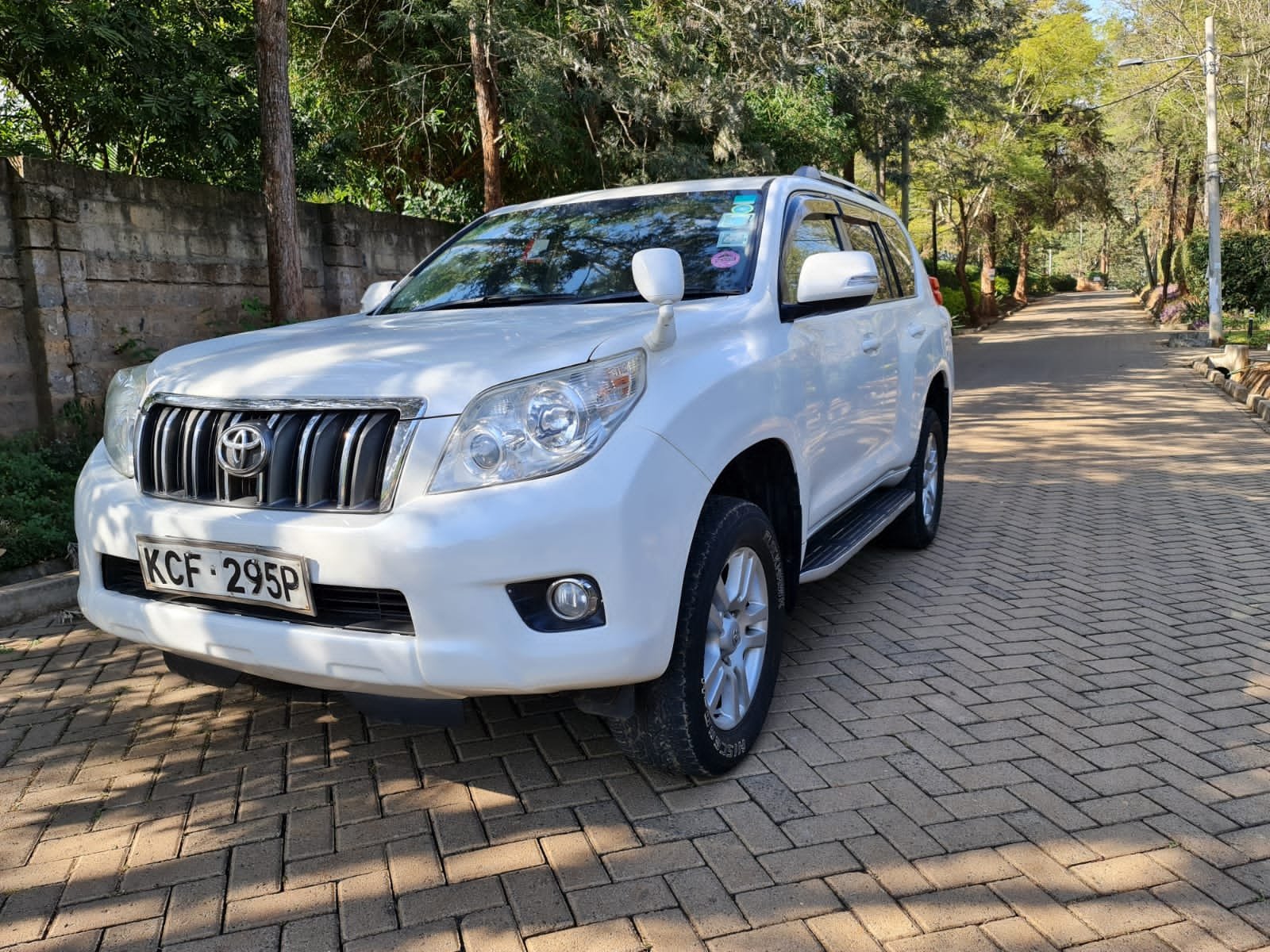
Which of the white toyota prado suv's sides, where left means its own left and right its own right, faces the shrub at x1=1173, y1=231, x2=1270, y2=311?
back

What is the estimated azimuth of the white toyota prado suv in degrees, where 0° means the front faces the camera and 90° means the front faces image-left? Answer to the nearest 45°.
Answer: approximately 45°

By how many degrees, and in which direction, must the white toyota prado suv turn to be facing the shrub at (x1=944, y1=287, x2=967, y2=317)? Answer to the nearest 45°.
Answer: approximately 180°

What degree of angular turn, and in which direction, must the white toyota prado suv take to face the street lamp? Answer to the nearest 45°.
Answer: approximately 180°

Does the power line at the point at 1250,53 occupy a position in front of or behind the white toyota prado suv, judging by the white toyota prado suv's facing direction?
behind

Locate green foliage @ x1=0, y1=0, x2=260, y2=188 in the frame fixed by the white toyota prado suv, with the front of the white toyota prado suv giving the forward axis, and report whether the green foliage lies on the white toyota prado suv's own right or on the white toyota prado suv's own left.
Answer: on the white toyota prado suv's own right

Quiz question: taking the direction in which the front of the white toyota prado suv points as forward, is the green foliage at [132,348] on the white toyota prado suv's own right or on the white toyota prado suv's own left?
on the white toyota prado suv's own right
